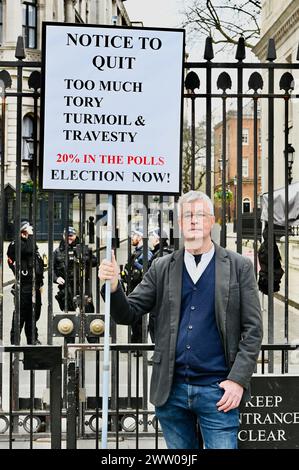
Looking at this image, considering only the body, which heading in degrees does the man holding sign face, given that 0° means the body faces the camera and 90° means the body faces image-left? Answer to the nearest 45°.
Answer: approximately 0°

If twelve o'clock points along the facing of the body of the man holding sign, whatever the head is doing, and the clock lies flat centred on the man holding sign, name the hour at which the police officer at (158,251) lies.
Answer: The police officer is roughly at 6 o'clock from the man holding sign.

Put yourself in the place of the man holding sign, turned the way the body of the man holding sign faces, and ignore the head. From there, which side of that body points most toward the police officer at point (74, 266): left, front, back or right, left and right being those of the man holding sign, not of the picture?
back
